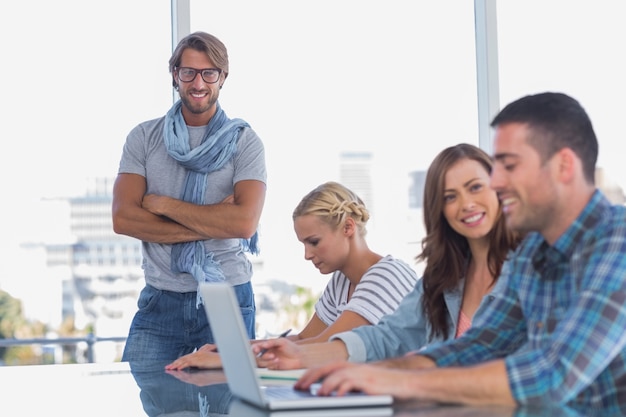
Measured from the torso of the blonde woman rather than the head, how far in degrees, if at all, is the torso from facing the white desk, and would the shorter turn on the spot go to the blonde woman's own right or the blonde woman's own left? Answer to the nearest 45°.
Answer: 0° — they already face it

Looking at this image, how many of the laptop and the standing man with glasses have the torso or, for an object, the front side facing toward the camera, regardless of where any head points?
1

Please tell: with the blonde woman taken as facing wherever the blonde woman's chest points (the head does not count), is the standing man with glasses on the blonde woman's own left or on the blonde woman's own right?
on the blonde woman's own right

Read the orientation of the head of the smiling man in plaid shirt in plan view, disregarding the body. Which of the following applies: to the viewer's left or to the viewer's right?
to the viewer's left

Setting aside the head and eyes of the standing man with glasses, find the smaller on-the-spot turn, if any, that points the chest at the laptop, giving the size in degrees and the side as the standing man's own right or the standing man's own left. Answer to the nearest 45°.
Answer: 0° — they already face it

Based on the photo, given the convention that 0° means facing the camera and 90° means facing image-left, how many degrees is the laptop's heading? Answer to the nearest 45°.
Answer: approximately 270°

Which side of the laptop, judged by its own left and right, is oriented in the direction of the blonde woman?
left

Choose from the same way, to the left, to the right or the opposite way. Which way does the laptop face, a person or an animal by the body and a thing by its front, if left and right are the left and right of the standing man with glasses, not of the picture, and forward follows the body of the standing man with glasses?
to the left

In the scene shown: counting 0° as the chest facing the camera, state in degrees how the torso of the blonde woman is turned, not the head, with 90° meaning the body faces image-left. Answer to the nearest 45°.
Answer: approximately 45°

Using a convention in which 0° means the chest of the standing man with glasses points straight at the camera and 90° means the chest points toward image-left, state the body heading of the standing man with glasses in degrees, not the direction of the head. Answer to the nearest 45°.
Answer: approximately 0°

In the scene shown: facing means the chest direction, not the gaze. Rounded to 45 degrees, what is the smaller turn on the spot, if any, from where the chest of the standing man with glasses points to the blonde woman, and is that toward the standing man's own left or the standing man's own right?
approximately 45° to the standing man's own left
